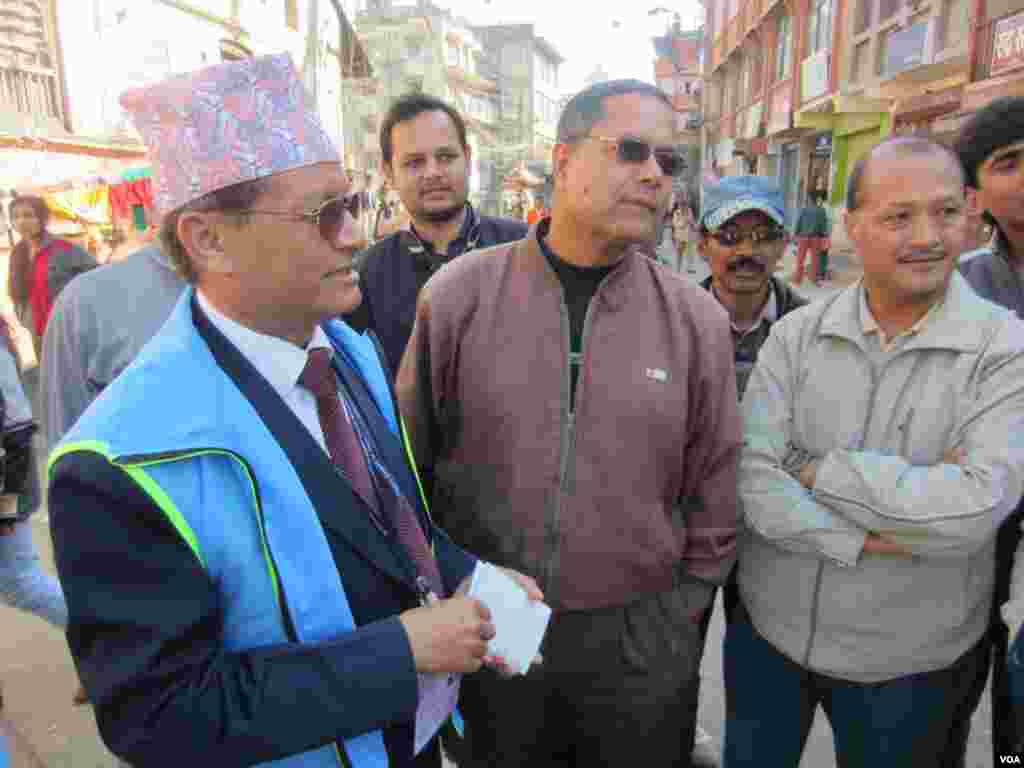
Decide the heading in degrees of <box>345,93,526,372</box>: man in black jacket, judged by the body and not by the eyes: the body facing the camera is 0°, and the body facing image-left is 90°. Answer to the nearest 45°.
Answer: approximately 0°

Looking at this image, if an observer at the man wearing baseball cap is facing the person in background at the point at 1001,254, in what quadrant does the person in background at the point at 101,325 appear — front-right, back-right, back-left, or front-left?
back-right

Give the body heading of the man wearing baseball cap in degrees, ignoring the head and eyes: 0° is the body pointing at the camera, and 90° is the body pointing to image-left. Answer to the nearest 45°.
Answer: approximately 0°

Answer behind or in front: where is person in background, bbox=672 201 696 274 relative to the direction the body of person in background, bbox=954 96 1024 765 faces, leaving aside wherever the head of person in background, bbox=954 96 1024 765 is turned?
behind

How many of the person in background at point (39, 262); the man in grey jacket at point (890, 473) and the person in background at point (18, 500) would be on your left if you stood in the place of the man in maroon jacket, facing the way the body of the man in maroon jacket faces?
1

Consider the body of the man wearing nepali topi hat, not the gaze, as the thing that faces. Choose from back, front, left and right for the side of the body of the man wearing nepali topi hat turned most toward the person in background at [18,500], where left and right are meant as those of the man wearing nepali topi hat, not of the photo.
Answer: back

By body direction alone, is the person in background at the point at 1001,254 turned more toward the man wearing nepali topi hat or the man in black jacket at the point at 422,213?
the man wearing nepali topi hat

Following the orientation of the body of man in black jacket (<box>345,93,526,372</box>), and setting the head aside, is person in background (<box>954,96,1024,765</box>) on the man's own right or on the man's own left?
on the man's own left
